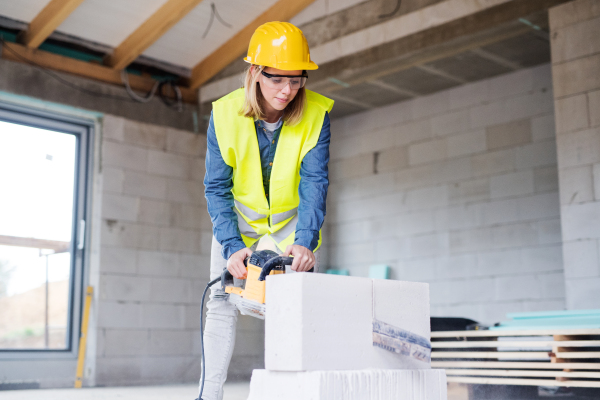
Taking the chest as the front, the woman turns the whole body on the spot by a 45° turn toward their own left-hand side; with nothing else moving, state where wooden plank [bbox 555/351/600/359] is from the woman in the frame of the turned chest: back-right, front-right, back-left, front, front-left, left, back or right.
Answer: left

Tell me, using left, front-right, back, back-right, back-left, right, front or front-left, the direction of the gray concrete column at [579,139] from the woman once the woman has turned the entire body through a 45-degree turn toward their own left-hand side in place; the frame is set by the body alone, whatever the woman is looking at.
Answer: left

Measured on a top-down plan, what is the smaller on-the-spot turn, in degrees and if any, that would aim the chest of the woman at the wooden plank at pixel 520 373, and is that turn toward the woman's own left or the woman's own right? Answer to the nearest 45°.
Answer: approximately 135° to the woman's own left

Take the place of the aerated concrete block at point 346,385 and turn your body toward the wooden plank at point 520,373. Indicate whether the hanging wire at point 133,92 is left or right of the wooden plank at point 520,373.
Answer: left

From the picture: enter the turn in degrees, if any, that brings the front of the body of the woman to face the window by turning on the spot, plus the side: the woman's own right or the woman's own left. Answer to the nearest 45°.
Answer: approximately 135° to the woman's own right

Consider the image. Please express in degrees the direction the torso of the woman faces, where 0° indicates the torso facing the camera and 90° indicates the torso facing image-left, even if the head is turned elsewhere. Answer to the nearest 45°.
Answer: approximately 0°

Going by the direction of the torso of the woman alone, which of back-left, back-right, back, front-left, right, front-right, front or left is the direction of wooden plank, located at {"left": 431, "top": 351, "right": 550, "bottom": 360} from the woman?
back-left

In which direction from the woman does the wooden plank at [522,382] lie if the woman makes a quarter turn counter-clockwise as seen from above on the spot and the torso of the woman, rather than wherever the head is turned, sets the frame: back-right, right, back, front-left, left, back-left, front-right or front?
front-left

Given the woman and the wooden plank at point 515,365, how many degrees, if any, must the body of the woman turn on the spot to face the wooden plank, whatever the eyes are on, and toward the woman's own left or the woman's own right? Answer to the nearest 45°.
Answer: approximately 135° to the woman's own left
